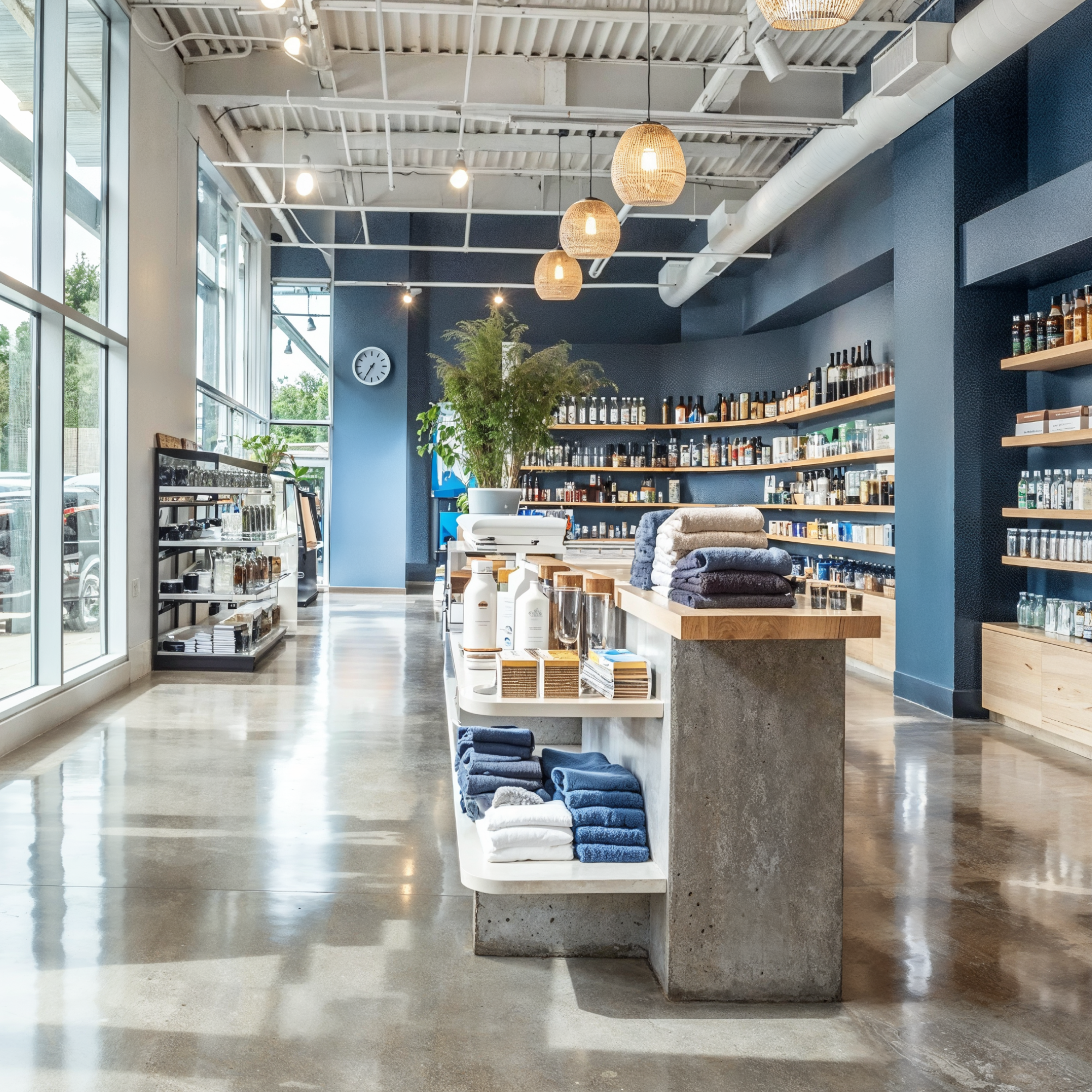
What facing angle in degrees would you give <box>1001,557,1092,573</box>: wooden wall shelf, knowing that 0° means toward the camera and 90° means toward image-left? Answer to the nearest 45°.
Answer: approximately 45°

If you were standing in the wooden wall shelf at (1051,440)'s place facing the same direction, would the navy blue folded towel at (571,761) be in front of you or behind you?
in front

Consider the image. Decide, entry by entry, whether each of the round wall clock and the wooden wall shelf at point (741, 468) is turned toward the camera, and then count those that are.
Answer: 2

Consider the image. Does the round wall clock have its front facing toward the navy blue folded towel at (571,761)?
yes

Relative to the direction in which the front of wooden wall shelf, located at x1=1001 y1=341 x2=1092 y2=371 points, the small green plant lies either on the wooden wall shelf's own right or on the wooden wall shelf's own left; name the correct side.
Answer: on the wooden wall shelf's own right

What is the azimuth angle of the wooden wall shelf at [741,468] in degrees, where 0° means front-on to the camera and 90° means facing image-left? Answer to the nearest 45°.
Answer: approximately 0°

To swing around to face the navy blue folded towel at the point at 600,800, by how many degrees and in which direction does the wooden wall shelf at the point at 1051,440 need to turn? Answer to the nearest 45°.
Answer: approximately 45° to its left

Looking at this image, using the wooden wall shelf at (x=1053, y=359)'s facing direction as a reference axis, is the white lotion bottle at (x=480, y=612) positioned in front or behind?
in front

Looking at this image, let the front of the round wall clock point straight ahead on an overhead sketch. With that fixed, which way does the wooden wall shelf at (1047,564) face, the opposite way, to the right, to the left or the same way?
to the right
